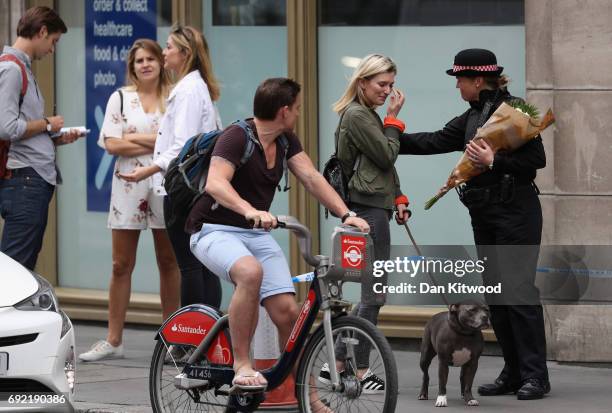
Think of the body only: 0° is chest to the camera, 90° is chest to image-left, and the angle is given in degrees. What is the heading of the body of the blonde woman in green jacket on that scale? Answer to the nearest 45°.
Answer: approximately 270°

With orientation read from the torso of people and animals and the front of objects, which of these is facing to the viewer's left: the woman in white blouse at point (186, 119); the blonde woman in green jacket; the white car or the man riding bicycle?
the woman in white blouse

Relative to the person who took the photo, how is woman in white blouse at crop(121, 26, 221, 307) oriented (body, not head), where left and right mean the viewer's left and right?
facing to the left of the viewer

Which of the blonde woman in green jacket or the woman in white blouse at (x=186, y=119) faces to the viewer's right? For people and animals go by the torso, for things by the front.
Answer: the blonde woman in green jacket

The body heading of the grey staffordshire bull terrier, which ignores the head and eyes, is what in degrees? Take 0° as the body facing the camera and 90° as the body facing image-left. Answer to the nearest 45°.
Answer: approximately 315°

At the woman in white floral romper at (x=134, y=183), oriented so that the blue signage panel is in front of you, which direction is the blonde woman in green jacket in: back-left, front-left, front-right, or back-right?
back-right

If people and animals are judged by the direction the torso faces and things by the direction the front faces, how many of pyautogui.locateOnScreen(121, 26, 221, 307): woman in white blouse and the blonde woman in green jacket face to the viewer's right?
1
